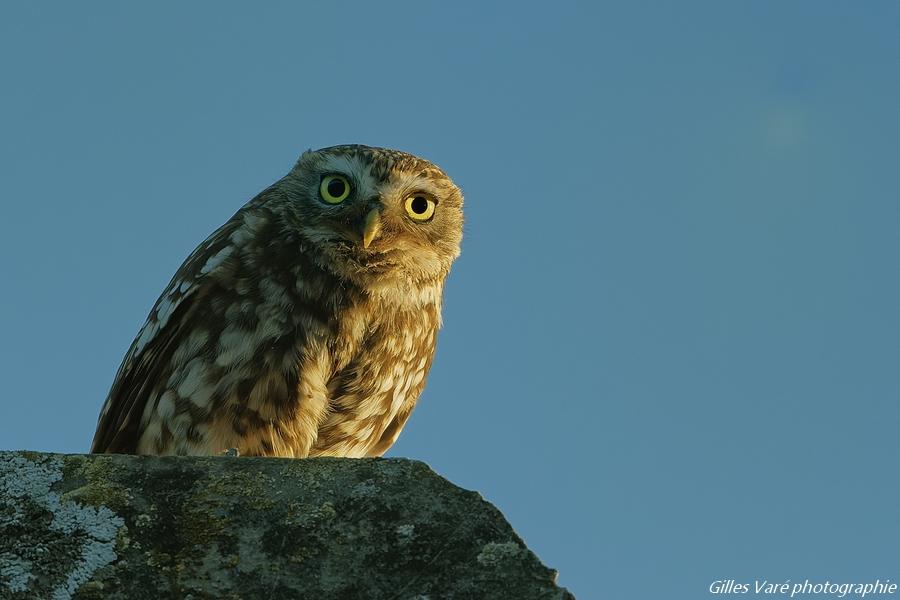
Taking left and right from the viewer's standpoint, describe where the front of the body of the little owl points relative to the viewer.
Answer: facing the viewer and to the right of the viewer
